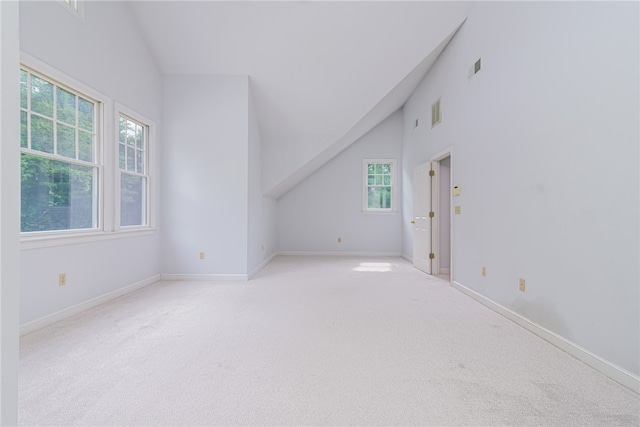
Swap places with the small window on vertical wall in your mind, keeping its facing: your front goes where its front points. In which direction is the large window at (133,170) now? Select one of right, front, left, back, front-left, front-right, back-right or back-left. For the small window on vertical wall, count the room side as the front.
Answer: front-right

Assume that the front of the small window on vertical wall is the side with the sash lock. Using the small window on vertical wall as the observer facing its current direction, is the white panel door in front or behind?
in front

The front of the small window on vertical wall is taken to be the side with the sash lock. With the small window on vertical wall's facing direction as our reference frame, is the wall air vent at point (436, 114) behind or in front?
in front

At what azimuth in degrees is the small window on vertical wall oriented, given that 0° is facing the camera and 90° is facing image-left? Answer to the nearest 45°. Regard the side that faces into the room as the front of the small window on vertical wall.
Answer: approximately 0°
